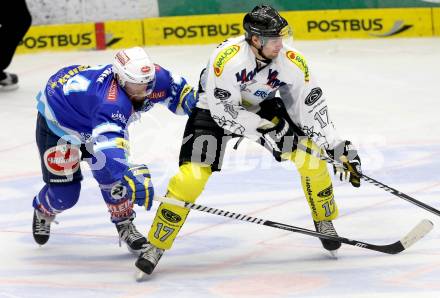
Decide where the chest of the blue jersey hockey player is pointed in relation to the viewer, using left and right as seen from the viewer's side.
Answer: facing the viewer and to the right of the viewer

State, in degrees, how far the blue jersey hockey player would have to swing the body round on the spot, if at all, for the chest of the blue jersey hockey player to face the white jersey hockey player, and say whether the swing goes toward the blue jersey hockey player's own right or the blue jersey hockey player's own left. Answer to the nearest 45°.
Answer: approximately 45° to the blue jersey hockey player's own left
